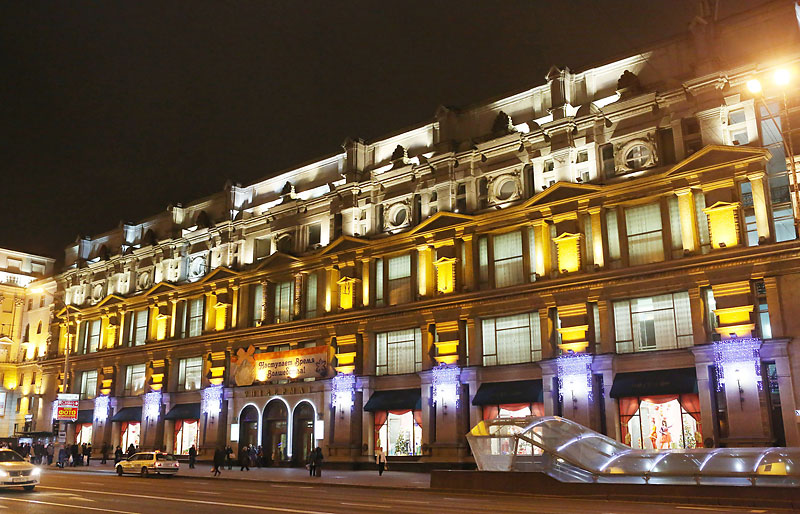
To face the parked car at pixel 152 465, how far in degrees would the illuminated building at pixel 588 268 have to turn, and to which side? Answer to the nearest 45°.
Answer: approximately 45° to its right

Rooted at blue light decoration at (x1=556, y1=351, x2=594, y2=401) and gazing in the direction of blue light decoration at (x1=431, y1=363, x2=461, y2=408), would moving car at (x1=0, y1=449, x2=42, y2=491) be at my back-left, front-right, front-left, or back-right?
front-left

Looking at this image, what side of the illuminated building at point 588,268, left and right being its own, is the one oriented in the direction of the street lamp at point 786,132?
left

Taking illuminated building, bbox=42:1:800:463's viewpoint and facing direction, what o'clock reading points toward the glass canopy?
The glass canopy is roughly at 11 o'clock from the illuminated building.

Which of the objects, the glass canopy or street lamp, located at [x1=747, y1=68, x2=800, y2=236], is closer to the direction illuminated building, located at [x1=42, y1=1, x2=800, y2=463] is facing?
the glass canopy

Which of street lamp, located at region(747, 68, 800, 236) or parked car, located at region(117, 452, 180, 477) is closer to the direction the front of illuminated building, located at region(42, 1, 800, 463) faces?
the parked car

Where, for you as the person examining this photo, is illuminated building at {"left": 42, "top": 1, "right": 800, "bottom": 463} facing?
facing the viewer and to the left of the viewer

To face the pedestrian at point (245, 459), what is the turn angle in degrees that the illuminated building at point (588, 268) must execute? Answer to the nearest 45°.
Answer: approximately 90° to its right

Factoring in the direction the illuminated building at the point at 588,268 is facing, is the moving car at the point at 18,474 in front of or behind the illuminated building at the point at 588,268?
in front
